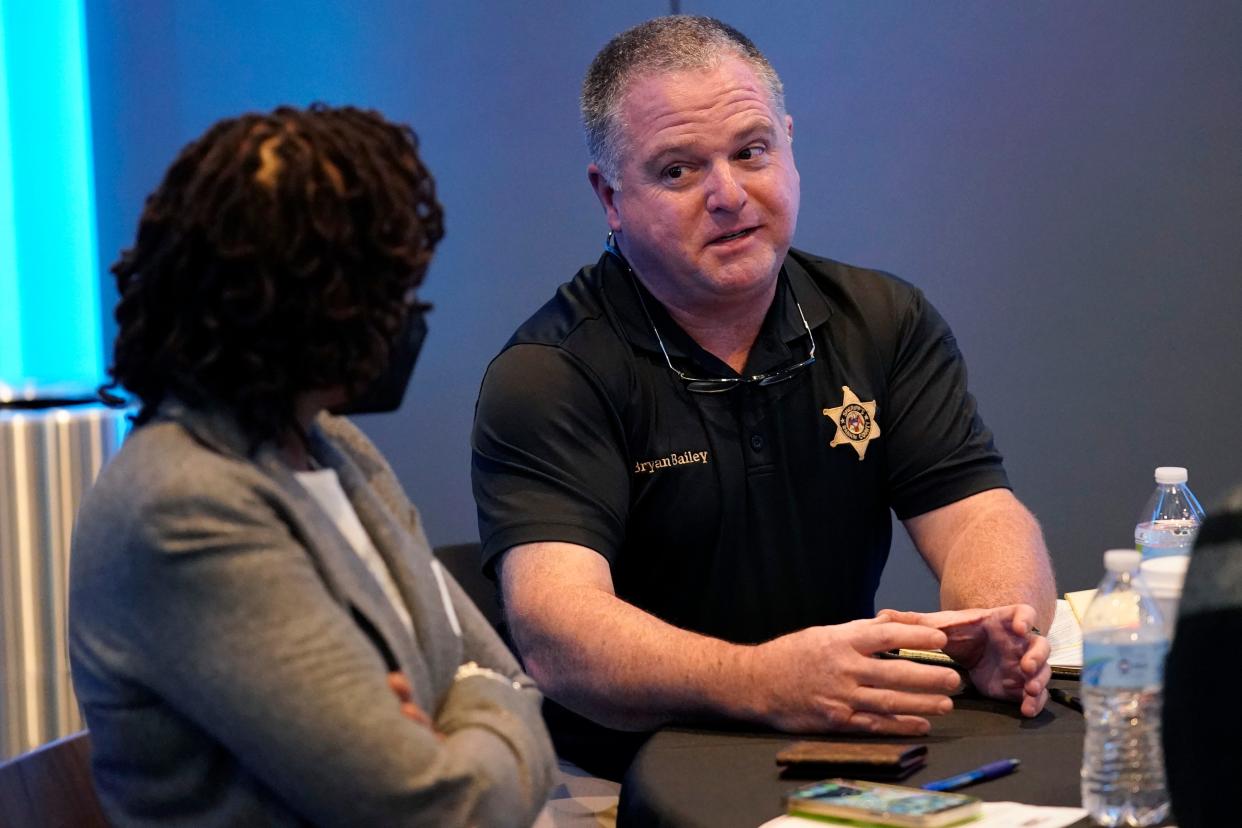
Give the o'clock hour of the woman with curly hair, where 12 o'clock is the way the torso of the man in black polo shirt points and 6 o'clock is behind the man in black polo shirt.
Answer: The woman with curly hair is roughly at 2 o'clock from the man in black polo shirt.

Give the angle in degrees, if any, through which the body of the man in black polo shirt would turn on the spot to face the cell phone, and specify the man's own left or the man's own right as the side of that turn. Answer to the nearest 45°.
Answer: approximately 45° to the man's own right

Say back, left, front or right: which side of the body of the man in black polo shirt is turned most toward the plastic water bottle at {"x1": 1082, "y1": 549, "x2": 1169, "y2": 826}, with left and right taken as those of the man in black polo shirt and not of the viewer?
front

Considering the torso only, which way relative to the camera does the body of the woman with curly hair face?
to the viewer's right

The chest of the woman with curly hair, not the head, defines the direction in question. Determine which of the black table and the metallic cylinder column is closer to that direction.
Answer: the black table

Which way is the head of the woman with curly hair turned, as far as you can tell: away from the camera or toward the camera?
away from the camera

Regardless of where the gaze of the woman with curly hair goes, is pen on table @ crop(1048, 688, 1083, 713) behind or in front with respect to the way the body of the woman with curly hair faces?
in front

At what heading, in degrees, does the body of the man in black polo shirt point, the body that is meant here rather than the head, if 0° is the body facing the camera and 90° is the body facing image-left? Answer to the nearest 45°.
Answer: approximately 315°

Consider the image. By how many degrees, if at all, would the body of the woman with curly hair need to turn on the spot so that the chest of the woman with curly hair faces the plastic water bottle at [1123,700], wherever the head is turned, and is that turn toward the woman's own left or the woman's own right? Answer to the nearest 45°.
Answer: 0° — they already face it

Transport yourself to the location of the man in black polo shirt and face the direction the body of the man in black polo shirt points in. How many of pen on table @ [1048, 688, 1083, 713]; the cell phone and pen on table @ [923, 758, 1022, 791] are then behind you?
0

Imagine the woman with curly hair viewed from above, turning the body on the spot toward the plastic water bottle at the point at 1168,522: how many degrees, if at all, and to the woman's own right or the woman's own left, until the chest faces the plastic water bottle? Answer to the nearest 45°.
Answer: approximately 45° to the woman's own left

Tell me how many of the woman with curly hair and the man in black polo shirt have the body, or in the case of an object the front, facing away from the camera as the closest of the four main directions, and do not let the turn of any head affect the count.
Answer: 0

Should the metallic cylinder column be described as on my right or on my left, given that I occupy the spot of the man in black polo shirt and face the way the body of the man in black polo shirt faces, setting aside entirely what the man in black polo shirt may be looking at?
on my right

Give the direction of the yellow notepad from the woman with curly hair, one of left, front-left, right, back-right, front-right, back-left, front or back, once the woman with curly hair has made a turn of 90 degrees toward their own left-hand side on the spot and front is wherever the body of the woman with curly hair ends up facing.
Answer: front-right
